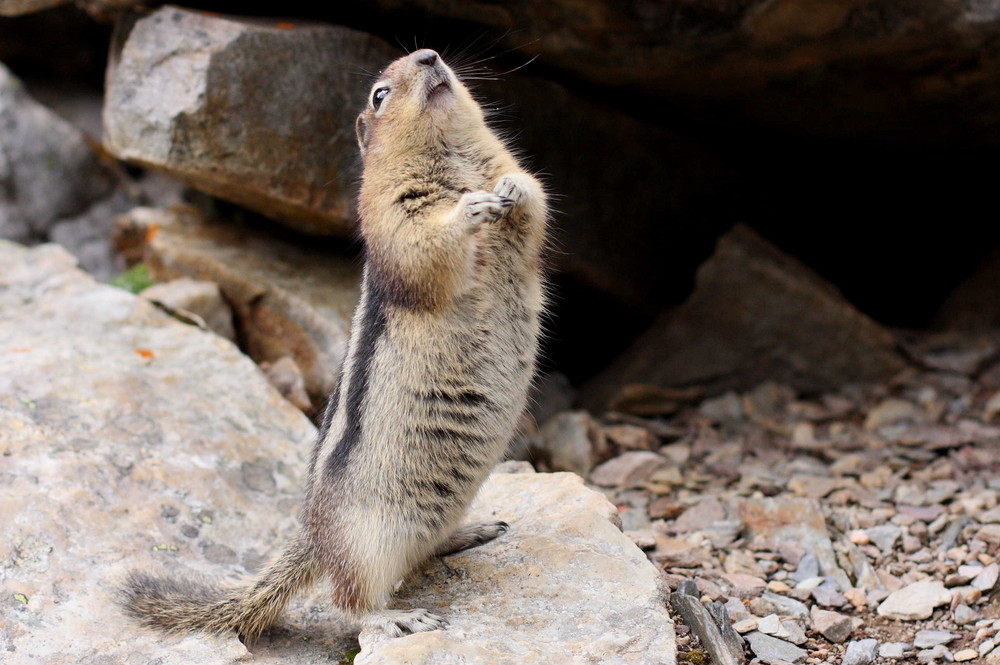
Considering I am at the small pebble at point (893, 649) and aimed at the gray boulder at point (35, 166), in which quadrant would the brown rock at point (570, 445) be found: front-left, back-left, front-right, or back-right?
front-right

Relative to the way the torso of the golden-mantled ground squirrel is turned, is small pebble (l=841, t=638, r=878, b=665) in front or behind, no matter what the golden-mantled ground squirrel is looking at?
in front

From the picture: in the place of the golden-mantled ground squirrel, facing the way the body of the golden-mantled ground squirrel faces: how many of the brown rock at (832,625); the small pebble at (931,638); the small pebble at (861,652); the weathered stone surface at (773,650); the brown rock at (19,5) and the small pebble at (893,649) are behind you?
1

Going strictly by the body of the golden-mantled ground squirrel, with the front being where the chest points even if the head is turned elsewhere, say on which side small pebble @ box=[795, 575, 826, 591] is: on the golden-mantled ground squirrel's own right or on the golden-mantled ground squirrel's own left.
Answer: on the golden-mantled ground squirrel's own left

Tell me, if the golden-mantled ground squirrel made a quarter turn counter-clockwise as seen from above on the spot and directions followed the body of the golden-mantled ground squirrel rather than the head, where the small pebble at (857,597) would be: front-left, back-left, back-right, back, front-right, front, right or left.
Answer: front-right

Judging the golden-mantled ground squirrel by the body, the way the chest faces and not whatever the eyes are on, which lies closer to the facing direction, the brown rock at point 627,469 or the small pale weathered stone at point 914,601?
the small pale weathered stone

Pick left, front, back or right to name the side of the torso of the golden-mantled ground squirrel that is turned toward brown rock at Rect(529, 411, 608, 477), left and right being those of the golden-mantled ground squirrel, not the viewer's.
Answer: left

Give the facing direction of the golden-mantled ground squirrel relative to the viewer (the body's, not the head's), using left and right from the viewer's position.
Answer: facing the viewer and to the right of the viewer

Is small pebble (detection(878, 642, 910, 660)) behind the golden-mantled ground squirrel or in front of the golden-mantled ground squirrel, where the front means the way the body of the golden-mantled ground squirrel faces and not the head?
in front

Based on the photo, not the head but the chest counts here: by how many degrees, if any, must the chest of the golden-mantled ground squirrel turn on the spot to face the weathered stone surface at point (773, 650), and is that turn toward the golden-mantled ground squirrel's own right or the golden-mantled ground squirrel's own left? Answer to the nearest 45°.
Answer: approximately 45° to the golden-mantled ground squirrel's own left
